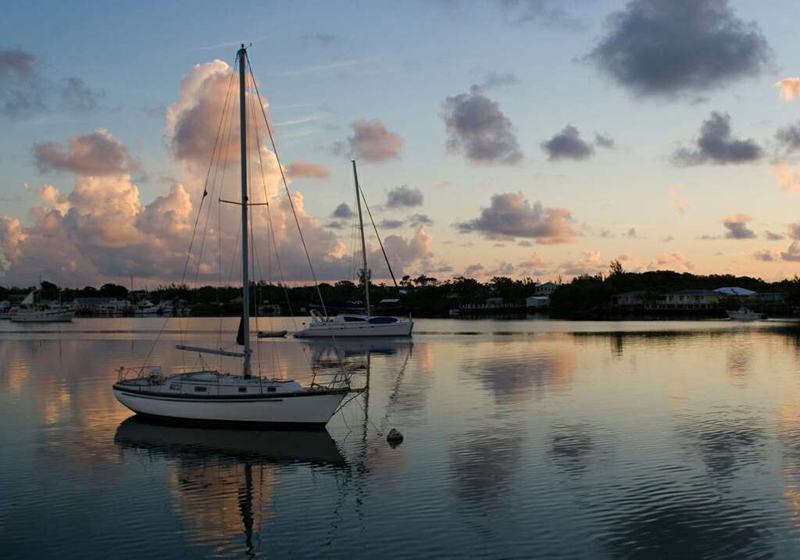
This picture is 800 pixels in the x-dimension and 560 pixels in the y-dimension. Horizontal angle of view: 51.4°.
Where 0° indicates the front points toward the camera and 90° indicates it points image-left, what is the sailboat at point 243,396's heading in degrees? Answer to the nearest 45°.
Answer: approximately 270°

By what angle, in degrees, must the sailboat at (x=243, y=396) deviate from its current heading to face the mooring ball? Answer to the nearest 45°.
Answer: approximately 45° to its right
